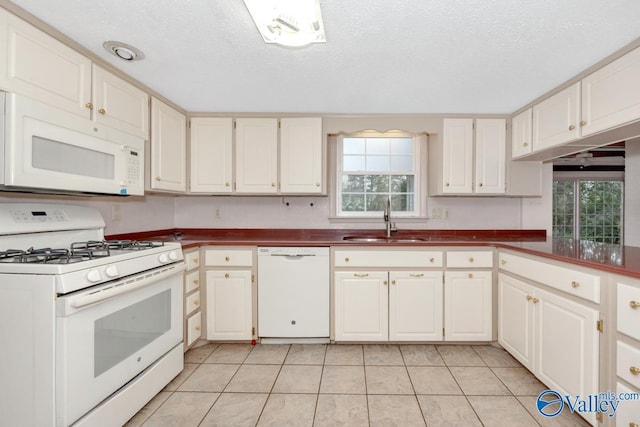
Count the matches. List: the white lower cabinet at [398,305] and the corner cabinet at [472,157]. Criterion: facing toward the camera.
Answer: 2

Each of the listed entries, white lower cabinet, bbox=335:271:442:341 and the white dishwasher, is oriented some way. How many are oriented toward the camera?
2

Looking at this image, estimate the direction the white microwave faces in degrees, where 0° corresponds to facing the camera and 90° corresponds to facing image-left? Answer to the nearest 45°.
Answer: approximately 315°

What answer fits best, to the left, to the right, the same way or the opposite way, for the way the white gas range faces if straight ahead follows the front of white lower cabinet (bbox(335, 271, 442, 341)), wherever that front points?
to the left

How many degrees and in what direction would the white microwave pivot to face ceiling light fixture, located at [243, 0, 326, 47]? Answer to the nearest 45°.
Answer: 0° — it already faces it

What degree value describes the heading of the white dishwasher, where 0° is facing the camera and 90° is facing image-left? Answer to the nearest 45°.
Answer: approximately 0°

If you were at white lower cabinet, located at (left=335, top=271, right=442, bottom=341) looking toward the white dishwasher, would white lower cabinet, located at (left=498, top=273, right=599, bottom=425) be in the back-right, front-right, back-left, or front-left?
back-left

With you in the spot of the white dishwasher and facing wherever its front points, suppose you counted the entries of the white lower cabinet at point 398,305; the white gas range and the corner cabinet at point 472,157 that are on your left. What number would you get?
2

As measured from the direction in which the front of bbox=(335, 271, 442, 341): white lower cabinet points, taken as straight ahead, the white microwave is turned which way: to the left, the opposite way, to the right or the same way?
to the left

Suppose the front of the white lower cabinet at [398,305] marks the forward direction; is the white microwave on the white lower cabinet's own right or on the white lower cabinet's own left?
on the white lower cabinet's own right

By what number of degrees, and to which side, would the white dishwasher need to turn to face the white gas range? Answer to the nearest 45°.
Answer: approximately 45° to its right
